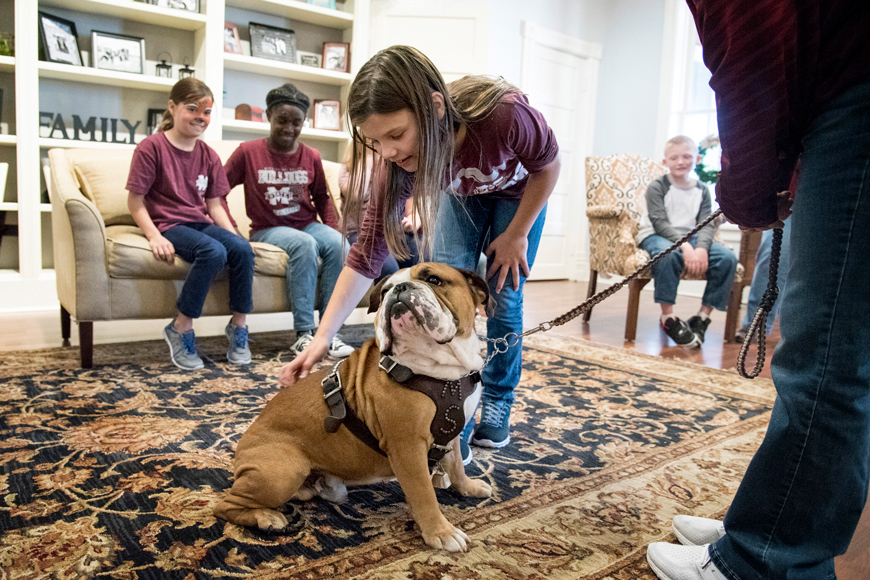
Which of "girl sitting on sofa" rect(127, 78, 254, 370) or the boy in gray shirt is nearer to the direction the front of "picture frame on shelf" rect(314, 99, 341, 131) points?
the girl sitting on sofa

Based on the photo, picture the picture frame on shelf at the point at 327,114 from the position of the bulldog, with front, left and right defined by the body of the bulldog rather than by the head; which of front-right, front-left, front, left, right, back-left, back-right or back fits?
back-left

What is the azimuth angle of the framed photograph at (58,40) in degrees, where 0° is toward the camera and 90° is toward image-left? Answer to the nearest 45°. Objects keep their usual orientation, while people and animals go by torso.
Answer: approximately 315°

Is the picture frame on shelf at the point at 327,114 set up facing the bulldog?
yes

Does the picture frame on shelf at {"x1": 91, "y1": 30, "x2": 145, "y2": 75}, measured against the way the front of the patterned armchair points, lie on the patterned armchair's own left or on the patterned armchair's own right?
on the patterned armchair's own right

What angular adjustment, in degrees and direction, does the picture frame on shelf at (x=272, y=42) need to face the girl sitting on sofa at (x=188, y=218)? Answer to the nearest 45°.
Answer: approximately 45° to its right

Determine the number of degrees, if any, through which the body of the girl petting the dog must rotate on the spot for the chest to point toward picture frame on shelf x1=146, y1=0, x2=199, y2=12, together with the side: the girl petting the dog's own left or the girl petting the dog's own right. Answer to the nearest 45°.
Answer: approximately 90° to the girl petting the dog's own right
